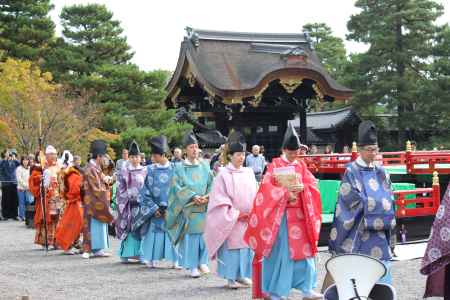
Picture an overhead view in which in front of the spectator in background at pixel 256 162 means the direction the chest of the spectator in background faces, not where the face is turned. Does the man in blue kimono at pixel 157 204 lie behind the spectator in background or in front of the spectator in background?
in front

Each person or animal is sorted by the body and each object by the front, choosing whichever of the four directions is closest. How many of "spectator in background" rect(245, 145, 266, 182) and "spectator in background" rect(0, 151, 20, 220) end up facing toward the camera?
2

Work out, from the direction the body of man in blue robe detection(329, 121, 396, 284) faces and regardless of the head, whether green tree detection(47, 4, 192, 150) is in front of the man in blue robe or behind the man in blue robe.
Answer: behind

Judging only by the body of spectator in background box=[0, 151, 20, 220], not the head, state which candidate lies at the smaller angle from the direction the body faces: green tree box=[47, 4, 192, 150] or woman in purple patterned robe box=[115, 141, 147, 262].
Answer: the woman in purple patterned robe

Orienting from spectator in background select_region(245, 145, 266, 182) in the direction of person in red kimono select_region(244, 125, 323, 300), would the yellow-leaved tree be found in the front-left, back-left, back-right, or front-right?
back-right

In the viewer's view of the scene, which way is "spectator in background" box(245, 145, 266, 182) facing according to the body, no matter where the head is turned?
toward the camera

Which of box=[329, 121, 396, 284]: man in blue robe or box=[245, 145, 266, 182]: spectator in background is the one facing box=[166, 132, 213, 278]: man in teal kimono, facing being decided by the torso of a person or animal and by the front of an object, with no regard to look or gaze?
the spectator in background

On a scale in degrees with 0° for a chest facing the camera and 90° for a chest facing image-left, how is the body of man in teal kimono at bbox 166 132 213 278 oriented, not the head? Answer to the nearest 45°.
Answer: approximately 315°

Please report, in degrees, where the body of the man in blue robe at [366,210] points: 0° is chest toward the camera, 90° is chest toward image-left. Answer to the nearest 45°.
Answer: approximately 315°

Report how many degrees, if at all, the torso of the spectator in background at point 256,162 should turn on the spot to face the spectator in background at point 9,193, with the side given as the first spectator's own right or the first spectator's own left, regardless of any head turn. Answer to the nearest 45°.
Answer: approximately 90° to the first spectator's own right

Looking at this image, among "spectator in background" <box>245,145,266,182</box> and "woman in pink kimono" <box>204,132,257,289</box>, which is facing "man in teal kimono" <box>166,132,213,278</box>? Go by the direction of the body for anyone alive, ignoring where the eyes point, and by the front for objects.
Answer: the spectator in background
